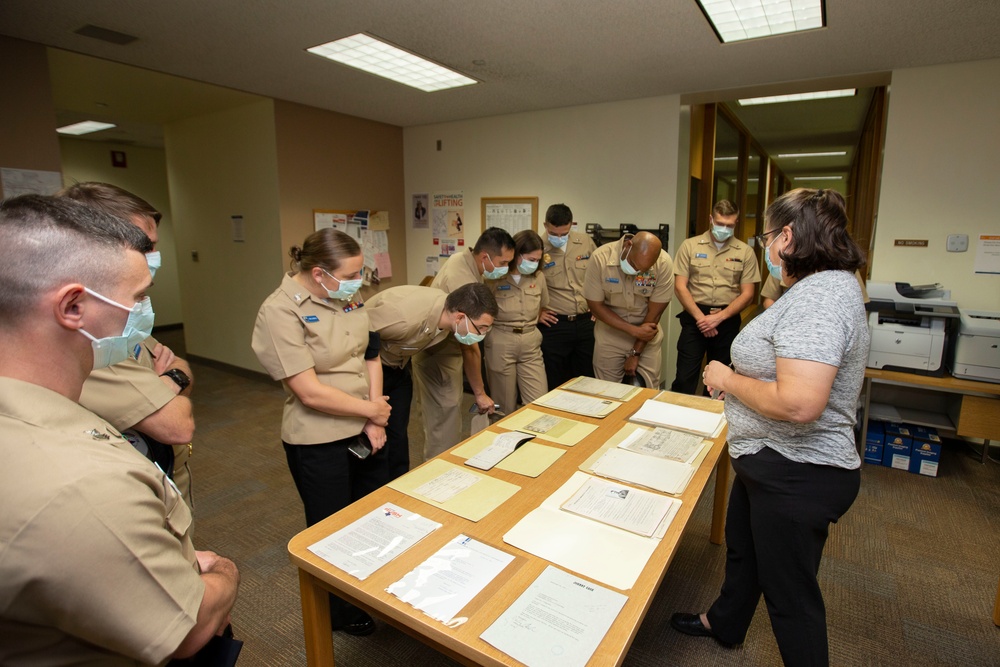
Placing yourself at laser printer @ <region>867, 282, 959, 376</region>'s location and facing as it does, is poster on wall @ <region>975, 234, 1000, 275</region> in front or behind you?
behind

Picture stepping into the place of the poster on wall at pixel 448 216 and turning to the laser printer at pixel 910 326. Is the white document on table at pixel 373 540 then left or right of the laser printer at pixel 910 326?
right

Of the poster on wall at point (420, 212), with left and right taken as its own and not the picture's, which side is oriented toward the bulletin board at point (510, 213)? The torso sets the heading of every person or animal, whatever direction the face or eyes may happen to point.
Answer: left

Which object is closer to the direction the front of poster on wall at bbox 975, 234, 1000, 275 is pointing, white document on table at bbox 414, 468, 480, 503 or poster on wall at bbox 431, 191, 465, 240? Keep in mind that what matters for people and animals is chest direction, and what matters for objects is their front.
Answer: the white document on table

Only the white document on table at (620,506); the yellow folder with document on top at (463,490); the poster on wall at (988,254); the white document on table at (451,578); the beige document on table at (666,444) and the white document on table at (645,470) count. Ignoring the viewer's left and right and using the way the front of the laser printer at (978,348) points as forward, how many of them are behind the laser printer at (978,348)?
1

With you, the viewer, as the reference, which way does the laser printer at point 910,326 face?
facing the viewer

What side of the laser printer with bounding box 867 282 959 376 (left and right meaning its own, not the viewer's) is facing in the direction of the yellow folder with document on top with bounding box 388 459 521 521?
front

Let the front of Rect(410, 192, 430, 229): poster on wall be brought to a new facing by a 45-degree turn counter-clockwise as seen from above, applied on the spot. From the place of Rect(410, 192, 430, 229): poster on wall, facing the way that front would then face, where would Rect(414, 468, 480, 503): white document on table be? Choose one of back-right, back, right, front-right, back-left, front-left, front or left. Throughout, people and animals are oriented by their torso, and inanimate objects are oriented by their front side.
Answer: front

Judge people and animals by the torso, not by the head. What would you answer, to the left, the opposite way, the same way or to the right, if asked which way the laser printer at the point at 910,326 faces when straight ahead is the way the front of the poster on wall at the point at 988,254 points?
the same way

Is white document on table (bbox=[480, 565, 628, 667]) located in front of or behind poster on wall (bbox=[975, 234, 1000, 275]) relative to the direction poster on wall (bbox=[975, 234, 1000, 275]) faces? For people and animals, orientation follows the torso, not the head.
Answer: in front
